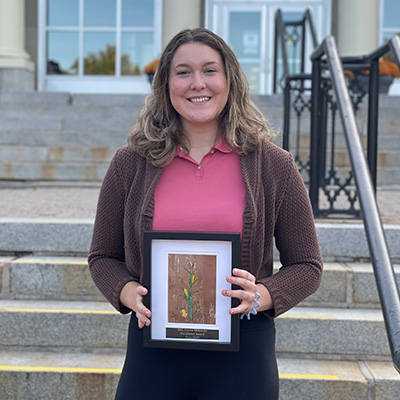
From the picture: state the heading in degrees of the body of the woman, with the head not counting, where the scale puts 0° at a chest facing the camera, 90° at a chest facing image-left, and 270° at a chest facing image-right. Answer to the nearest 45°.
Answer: approximately 0°

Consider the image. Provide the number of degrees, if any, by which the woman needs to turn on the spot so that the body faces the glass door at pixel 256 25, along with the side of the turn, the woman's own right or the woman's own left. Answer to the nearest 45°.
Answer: approximately 180°

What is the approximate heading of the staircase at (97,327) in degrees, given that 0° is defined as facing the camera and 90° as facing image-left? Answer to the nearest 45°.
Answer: approximately 0°
